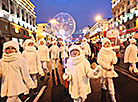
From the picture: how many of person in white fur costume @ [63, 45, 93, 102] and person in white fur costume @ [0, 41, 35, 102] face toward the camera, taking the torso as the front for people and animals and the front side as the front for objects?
2

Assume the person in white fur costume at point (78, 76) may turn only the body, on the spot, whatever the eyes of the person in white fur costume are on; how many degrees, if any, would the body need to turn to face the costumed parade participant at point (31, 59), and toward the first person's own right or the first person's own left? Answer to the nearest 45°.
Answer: approximately 135° to the first person's own right

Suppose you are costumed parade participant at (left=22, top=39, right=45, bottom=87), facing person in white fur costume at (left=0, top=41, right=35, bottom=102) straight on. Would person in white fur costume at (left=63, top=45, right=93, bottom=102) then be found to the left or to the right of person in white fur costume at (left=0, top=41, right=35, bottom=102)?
left

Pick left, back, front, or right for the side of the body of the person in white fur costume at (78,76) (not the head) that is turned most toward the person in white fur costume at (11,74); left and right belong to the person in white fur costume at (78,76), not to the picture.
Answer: right

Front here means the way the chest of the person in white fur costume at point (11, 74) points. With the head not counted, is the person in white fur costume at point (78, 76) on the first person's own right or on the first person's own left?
on the first person's own left

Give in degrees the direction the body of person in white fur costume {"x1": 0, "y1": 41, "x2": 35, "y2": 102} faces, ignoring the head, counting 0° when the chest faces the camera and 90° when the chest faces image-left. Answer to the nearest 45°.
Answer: approximately 0°

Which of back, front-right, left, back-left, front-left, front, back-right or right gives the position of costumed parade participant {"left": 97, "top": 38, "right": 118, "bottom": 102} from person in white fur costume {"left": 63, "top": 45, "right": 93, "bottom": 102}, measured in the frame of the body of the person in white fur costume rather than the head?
back-left
